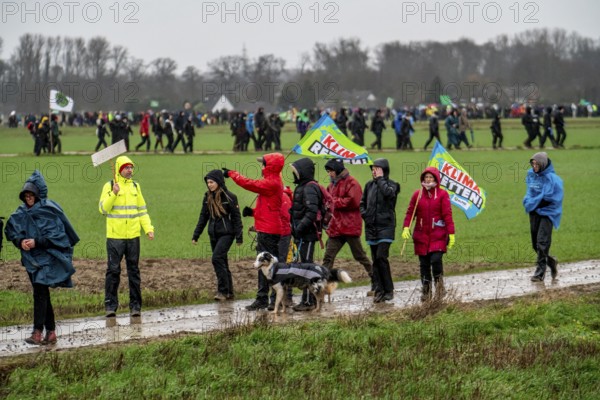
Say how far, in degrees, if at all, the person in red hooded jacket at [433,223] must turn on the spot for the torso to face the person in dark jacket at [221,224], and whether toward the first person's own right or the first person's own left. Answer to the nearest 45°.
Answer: approximately 90° to the first person's own right

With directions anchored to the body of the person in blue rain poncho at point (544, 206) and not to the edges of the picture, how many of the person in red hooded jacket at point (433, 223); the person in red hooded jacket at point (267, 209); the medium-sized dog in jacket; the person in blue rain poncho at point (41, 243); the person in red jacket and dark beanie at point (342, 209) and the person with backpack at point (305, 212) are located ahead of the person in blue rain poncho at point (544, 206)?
6

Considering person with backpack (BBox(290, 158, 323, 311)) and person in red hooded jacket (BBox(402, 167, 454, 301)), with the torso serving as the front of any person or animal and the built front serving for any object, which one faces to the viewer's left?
the person with backpack

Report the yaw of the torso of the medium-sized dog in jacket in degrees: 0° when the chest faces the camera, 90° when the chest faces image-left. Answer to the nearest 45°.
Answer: approximately 90°

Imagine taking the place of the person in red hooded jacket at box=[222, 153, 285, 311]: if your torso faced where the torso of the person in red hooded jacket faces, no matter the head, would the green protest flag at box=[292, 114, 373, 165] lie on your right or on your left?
on your right

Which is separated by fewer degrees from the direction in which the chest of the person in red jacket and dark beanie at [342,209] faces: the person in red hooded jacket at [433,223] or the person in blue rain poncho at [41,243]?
the person in blue rain poncho

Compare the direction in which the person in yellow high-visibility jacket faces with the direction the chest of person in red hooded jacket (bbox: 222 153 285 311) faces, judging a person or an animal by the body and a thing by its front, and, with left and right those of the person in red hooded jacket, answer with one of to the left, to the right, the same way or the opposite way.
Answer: to the left

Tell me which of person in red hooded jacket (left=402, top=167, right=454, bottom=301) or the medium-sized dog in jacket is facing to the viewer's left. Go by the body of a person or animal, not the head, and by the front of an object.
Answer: the medium-sized dog in jacket

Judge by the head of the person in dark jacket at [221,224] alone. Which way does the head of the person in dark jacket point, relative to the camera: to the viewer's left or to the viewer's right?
to the viewer's left

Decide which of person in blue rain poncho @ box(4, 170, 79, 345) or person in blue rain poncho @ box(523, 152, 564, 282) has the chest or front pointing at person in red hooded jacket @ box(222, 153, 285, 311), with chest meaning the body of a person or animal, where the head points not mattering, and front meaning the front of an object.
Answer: person in blue rain poncho @ box(523, 152, 564, 282)

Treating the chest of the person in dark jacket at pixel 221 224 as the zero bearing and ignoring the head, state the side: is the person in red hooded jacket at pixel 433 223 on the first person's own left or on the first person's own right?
on the first person's own left

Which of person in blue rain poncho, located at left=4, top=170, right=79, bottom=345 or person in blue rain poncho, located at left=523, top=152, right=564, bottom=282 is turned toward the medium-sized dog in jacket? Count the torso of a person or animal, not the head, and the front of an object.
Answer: person in blue rain poncho, located at left=523, top=152, right=564, bottom=282

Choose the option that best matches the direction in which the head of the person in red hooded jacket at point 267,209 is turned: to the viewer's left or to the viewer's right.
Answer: to the viewer's left

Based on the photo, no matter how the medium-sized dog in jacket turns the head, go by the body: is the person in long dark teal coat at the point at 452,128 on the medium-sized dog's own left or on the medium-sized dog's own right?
on the medium-sized dog's own right

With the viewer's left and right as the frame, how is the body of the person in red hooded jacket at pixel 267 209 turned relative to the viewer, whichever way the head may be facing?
facing to the left of the viewer

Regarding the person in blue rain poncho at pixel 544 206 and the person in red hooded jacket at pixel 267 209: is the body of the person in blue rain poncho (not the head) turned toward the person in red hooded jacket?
yes

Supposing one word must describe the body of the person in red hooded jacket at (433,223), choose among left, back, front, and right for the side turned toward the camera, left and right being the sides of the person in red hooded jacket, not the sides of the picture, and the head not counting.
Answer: front

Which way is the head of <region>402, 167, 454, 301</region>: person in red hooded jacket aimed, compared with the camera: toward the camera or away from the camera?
toward the camera
